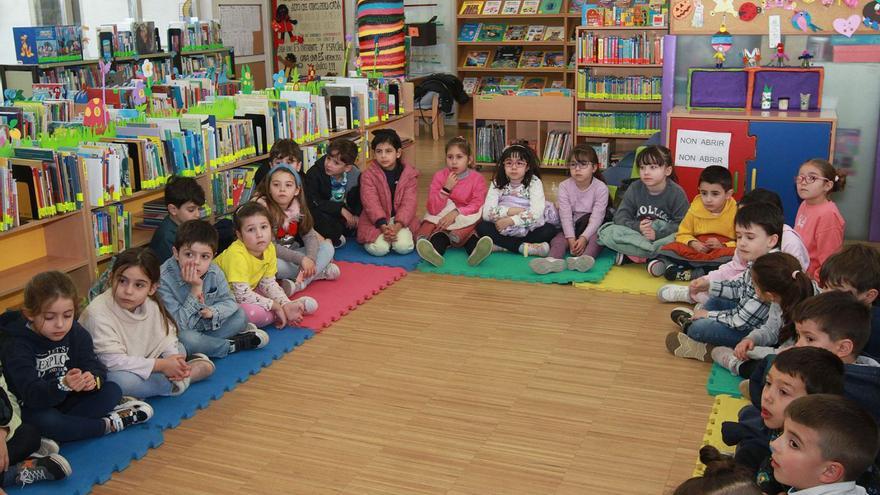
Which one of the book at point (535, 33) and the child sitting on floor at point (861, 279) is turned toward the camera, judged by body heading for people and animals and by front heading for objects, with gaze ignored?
the book

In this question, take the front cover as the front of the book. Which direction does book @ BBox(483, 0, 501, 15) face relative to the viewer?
toward the camera

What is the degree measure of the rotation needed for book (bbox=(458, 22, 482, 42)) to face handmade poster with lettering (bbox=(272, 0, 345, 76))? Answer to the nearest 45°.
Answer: approximately 90° to its right

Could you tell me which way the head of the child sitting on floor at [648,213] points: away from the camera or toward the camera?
toward the camera

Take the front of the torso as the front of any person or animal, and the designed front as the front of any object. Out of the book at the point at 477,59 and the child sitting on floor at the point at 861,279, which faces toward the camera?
the book

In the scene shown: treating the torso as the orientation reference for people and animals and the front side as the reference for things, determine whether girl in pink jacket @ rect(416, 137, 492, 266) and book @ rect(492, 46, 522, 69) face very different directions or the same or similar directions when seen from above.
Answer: same or similar directions

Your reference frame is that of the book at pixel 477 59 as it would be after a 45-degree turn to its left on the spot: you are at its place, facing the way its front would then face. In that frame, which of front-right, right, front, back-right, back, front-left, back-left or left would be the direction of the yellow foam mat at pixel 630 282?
front-right

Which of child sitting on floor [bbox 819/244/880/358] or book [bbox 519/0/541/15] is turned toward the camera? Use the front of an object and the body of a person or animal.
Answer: the book

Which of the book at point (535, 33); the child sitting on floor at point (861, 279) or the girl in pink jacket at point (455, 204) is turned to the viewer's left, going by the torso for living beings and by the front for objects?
the child sitting on floor

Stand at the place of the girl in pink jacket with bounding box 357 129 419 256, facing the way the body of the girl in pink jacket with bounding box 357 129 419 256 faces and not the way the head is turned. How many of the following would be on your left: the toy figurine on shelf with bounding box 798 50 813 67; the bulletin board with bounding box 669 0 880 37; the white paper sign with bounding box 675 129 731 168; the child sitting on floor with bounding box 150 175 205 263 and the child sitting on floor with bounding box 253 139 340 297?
3

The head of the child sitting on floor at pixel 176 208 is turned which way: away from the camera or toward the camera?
toward the camera

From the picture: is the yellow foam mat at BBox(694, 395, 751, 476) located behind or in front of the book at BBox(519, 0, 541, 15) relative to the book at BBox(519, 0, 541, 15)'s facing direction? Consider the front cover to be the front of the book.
in front

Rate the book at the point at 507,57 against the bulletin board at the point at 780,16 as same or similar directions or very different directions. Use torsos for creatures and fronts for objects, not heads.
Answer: same or similar directions

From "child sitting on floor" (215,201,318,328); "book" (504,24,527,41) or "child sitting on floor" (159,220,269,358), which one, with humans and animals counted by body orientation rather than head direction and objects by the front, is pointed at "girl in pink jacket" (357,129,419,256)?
the book

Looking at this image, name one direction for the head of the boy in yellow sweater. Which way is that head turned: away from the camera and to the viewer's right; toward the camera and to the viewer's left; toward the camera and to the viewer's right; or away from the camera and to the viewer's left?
toward the camera and to the viewer's left

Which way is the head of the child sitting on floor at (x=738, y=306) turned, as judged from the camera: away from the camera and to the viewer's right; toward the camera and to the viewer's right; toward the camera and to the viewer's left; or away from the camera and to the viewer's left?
toward the camera and to the viewer's left

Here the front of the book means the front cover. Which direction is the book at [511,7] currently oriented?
toward the camera

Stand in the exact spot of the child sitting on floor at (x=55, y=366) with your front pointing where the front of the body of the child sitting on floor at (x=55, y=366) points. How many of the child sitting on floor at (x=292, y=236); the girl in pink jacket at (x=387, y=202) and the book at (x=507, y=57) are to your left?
3

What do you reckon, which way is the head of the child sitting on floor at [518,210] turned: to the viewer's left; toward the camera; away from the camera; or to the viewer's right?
toward the camera
